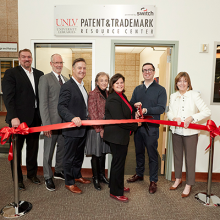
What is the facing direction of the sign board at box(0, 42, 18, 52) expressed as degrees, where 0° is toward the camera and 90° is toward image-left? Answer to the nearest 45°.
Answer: approximately 0°

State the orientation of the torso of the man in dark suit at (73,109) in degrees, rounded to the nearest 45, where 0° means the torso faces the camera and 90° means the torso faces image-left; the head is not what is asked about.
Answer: approximately 315°

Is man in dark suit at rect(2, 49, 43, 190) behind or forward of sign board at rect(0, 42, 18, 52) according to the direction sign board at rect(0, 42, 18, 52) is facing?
forward

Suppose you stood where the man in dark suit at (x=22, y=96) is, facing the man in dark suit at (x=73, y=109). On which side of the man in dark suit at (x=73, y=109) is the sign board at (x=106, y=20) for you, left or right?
left

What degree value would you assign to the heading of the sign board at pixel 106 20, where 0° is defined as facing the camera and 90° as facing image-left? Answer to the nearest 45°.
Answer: approximately 0°

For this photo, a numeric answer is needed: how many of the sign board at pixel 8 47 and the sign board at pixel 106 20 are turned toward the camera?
2

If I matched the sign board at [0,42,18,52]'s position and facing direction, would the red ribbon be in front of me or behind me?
in front
